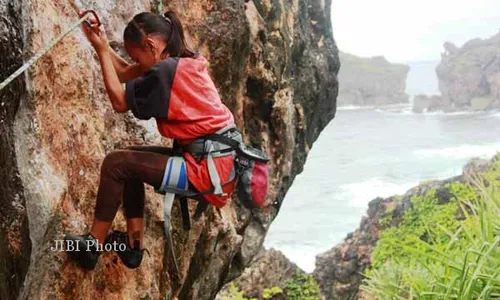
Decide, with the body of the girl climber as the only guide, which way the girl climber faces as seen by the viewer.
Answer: to the viewer's left

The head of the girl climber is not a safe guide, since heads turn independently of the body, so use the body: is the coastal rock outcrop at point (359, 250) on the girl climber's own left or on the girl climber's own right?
on the girl climber's own right

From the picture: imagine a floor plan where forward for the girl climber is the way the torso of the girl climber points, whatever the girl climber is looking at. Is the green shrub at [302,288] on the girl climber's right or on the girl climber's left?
on the girl climber's right
